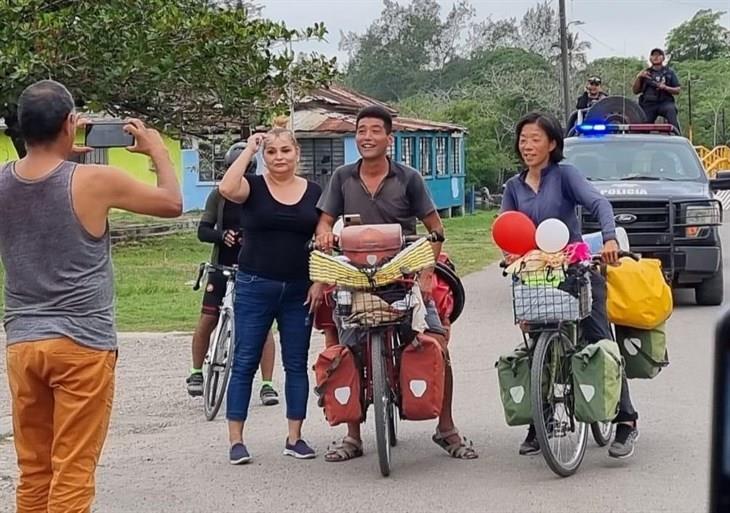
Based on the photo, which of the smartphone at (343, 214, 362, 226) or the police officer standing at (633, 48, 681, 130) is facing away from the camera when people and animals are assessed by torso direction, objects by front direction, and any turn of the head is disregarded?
the smartphone

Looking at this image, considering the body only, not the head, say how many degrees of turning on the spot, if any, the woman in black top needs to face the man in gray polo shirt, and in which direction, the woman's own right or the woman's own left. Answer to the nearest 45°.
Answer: approximately 90° to the woman's own left

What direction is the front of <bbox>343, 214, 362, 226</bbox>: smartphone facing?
away from the camera

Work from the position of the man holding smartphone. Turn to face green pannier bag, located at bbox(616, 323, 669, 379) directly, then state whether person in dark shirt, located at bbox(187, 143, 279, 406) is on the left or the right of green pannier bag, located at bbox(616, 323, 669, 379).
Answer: left

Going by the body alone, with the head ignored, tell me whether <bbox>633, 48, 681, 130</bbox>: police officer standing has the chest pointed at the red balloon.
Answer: yes

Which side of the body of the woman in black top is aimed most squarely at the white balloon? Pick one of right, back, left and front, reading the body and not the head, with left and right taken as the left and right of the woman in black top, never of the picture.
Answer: left

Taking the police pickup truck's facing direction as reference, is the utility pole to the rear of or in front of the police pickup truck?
to the rear

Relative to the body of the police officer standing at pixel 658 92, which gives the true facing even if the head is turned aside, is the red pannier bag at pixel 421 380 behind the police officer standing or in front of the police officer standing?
in front

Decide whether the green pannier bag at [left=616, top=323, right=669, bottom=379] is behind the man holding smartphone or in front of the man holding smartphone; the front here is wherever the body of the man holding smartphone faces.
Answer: in front
